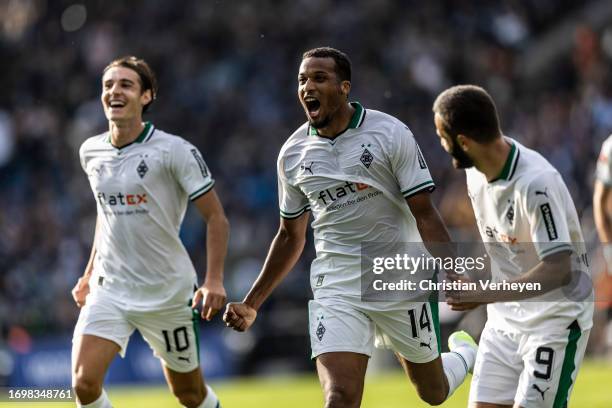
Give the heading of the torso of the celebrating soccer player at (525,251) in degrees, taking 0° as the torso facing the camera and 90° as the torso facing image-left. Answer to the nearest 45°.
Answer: approximately 45°

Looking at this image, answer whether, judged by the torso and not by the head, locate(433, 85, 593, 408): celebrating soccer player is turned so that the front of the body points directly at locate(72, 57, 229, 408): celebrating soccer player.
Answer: no

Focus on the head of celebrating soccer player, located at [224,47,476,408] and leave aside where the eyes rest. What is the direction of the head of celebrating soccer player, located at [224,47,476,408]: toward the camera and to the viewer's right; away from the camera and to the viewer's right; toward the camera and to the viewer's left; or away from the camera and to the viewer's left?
toward the camera and to the viewer's left

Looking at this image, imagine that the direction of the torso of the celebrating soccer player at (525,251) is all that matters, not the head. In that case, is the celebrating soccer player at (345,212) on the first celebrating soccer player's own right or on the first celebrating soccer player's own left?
on the first celebrating soccer player's own right
